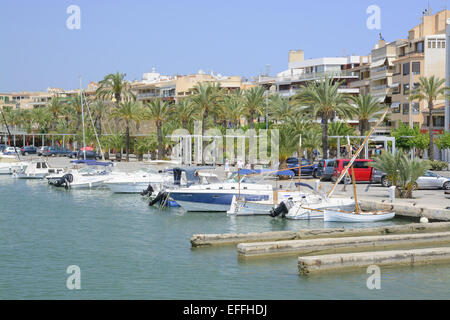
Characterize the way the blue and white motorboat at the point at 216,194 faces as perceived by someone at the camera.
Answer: facing to the right of the viewer

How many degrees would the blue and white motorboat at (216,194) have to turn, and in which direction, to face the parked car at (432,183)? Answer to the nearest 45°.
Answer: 0° — it already faces it

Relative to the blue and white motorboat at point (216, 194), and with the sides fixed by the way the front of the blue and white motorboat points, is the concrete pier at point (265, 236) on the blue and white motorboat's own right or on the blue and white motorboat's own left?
on the blue and white motorboat's own right

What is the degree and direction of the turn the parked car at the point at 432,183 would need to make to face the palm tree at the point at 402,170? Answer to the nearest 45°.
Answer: approximately 90° to its right

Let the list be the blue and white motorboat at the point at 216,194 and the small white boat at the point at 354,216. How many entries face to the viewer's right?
2

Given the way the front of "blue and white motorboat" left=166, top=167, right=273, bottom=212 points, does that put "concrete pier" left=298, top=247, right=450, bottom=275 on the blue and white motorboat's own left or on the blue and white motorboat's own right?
on the blue and white motorboat's own right

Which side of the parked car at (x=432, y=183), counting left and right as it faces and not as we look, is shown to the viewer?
right
